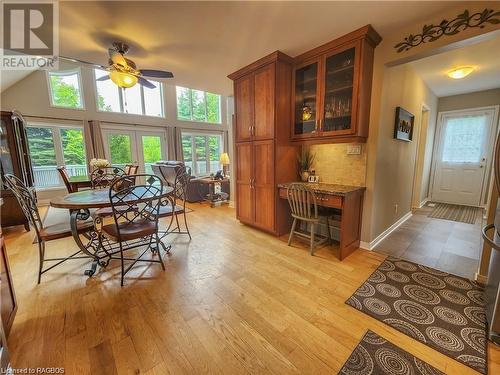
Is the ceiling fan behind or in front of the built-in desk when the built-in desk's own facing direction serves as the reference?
in front

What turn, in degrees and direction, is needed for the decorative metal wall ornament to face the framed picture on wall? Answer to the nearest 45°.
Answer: approximately 135° to its right

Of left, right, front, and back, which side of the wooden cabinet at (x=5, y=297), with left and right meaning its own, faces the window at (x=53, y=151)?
left

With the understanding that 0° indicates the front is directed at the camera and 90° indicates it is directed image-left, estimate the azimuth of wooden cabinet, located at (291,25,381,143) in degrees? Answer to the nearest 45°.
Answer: approximately 45°

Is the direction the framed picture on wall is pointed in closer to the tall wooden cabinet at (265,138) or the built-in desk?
the built-in desk

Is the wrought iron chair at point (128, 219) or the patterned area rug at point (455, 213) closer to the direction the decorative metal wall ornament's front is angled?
the wrought iron chair

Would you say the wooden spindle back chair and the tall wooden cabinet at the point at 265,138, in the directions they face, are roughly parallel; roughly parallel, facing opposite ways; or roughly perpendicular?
roughly parallel, facing opposite ways

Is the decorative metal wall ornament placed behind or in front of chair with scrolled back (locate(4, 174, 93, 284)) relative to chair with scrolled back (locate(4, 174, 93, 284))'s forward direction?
in front

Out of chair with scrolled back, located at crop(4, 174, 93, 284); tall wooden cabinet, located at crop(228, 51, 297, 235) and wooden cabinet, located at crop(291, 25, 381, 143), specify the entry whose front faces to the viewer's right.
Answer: the chair with scrolled back

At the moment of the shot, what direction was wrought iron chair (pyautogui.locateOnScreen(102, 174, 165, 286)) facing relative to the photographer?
facing away from the viewer and to the left of the viewer

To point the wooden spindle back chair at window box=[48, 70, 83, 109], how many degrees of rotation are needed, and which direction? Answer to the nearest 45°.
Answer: approximately 135° to its left

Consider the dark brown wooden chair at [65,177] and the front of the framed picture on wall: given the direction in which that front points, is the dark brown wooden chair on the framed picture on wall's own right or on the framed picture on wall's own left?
on the framed picture on wall's own right
